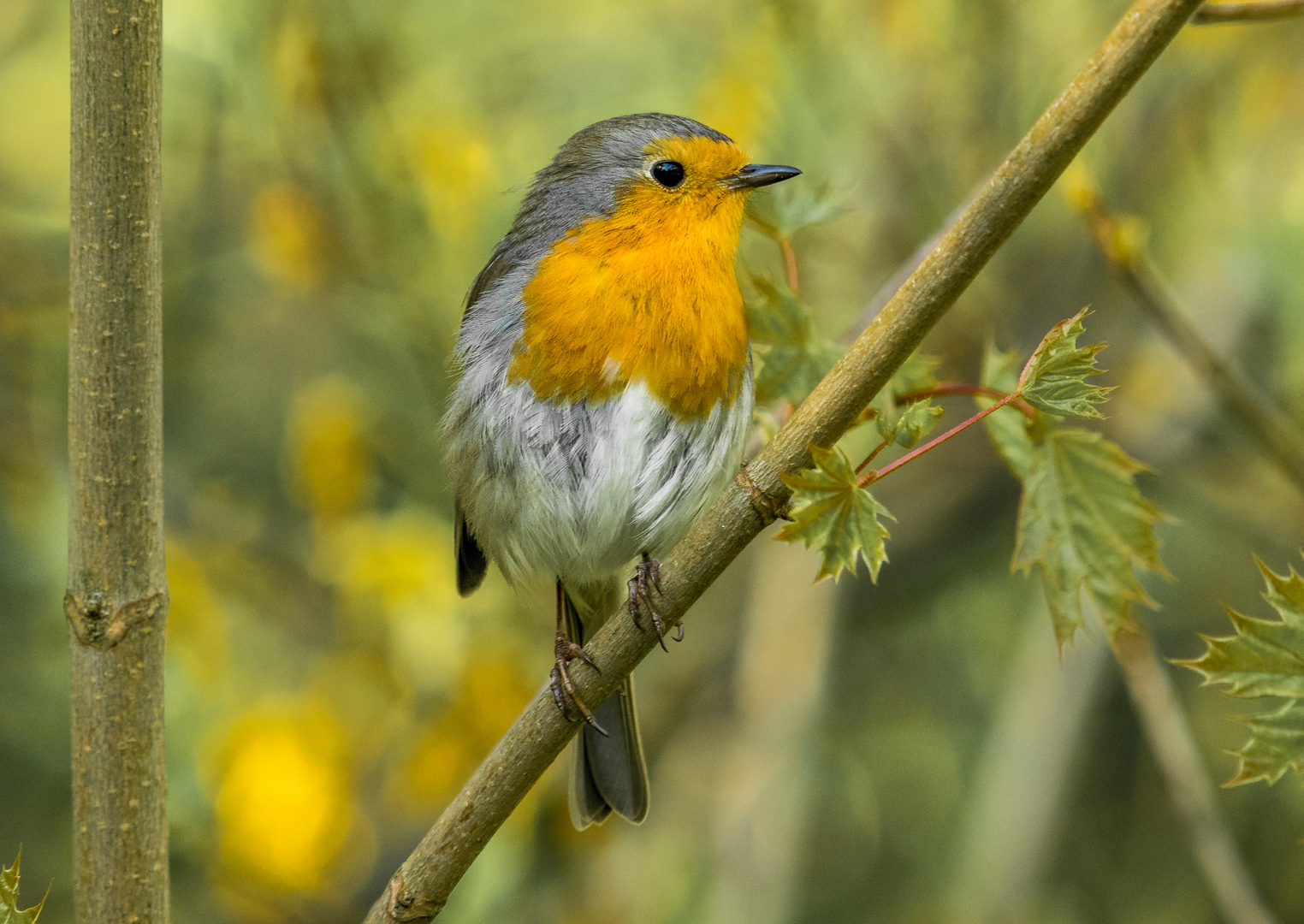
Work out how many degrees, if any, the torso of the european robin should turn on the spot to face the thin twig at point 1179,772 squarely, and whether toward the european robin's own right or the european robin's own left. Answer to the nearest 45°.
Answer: approximately 90° to the european robin's own left

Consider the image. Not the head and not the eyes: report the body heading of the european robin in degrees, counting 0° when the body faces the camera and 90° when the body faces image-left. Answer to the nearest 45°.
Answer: approximately 315°

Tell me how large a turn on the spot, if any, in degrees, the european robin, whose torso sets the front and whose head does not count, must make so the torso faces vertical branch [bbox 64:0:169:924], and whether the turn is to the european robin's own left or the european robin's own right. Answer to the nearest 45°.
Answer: approximately 90° to the european robin's own right

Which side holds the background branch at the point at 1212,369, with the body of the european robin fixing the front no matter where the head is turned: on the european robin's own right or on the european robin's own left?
on the european robin's own left
